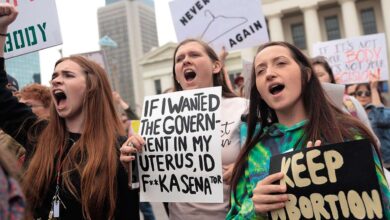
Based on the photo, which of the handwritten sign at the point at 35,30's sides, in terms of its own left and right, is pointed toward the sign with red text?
left

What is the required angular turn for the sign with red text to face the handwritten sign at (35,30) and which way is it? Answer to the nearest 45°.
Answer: approximately 45° to its right

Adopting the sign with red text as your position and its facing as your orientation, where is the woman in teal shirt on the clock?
The woman in teal shirt is roughly at 12 o'clock from the sign with red text.

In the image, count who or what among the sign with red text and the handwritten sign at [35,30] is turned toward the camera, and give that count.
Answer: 2

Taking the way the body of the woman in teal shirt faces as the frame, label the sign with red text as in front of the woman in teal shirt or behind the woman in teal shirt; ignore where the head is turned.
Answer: behind

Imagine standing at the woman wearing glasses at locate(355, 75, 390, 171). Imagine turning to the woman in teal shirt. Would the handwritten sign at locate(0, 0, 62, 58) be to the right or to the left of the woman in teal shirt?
right

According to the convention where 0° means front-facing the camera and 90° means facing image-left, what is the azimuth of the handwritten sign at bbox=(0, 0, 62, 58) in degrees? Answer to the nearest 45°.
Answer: approximately 0°
